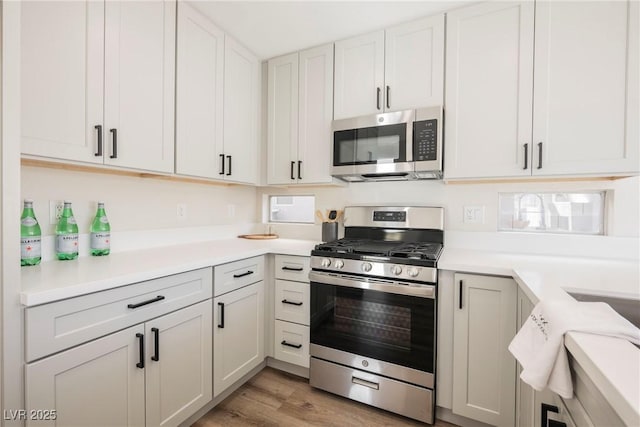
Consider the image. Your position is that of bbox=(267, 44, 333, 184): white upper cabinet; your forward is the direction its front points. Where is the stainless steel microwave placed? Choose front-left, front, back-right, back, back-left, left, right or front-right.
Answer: left

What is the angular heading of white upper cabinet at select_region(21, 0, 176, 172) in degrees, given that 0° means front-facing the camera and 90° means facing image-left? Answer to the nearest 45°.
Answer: approximately 315°

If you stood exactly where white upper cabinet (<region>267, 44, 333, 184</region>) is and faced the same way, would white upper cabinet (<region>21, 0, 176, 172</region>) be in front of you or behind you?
in front

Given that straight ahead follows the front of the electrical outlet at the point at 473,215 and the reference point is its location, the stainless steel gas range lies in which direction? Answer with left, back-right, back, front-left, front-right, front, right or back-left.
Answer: front-right

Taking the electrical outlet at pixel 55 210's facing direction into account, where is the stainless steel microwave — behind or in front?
in front

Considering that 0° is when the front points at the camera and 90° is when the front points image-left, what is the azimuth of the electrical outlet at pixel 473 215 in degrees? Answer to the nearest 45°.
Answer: approximately 0°
